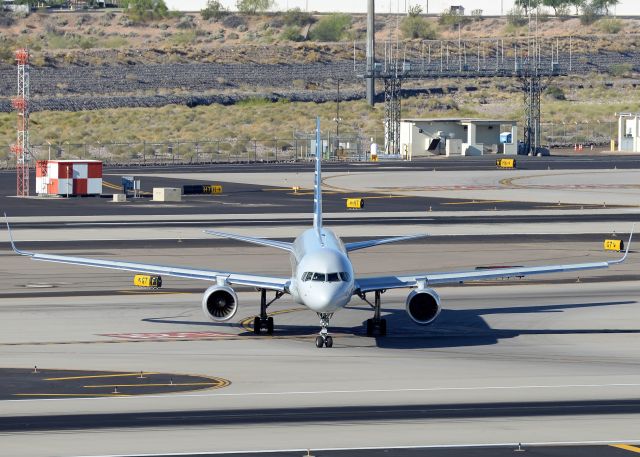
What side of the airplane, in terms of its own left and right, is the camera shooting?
front
